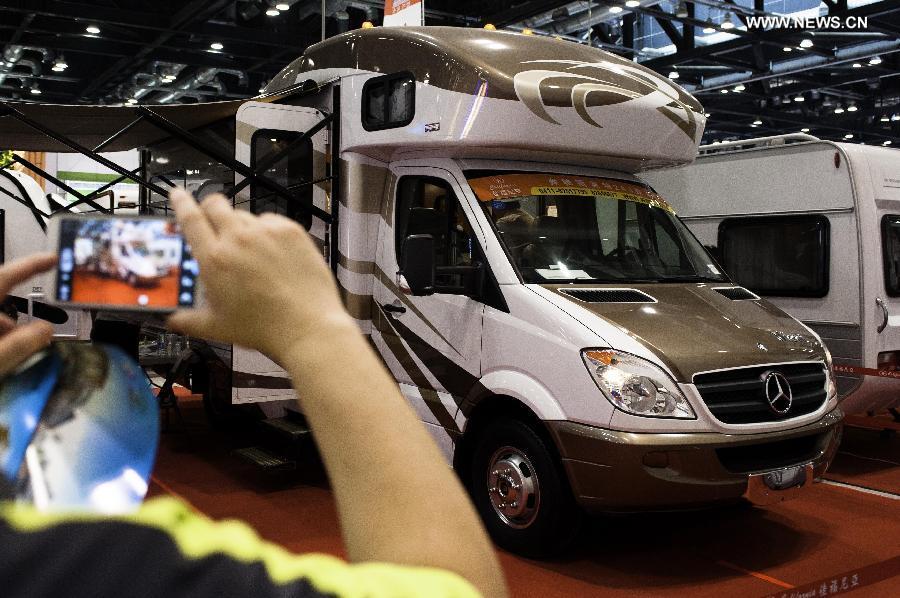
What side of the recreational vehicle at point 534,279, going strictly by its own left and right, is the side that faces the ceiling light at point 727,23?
left

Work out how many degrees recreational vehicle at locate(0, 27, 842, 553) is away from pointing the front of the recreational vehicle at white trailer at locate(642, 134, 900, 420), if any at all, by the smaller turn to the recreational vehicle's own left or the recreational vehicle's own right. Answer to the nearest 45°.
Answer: approximately 90° to the recreational vehicle's own left

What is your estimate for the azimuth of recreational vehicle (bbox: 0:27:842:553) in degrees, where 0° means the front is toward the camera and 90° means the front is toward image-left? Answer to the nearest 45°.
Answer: approximately 315°
